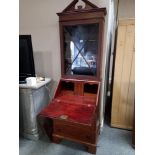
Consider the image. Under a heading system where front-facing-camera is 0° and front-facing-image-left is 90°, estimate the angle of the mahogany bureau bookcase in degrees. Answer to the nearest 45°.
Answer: approximately 45°
